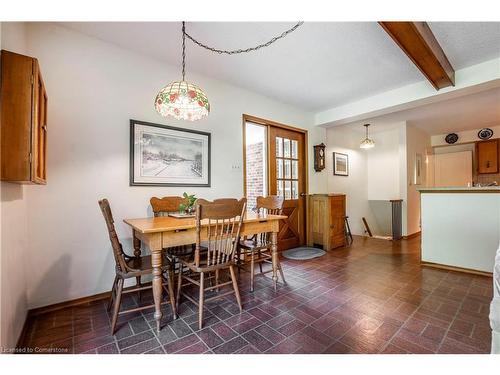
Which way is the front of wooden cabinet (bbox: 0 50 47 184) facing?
to the viewer's right

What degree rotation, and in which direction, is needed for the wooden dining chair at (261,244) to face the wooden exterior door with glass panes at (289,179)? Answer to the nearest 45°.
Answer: approximately 135° to its right

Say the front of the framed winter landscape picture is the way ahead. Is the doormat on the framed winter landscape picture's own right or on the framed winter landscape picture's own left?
on the framed winter landscape picture's own left

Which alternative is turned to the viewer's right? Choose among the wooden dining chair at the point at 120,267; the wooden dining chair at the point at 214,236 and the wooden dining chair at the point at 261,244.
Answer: the wooden dining chair at the point at 120,267

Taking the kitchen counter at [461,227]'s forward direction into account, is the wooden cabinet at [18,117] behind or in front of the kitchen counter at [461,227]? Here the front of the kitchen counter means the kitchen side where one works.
behind

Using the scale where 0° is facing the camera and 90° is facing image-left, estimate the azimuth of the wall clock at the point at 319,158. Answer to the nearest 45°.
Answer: approximately 315°

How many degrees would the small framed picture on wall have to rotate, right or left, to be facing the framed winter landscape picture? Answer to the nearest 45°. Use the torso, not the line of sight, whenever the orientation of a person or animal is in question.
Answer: approximately 90° to its right

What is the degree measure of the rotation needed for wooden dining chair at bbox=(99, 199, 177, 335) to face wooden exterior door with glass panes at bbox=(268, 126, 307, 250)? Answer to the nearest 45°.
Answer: approximately 45° to its left

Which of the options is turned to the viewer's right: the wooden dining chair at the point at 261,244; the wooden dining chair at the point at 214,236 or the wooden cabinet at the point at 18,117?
the wooden cabinet

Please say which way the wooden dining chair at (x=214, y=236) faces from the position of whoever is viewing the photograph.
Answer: facing away from the viewer and to the left of the viewer

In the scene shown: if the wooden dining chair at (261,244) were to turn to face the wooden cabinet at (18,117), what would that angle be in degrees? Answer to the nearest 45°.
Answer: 0° — it already faces it

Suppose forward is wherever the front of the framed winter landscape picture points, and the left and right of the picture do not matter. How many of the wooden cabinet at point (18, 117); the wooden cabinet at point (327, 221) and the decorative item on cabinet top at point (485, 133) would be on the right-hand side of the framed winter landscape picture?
1

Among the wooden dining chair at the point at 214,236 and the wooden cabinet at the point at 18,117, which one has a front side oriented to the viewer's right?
the wooden cabinet

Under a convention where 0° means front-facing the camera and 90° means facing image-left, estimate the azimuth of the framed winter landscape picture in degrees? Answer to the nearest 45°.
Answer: approximately 315°

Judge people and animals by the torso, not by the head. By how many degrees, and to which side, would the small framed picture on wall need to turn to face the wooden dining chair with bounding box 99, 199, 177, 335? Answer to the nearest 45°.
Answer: approximately 45° to its right

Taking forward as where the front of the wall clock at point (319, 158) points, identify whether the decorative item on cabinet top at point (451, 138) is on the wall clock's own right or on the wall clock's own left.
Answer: on the wall clock's own left

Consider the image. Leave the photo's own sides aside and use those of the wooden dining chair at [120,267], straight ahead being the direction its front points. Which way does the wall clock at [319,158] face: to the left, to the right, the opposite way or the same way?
to the right

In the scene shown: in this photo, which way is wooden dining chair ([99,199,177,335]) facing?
to the viewer's right

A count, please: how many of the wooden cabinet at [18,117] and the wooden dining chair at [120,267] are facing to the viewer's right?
2
